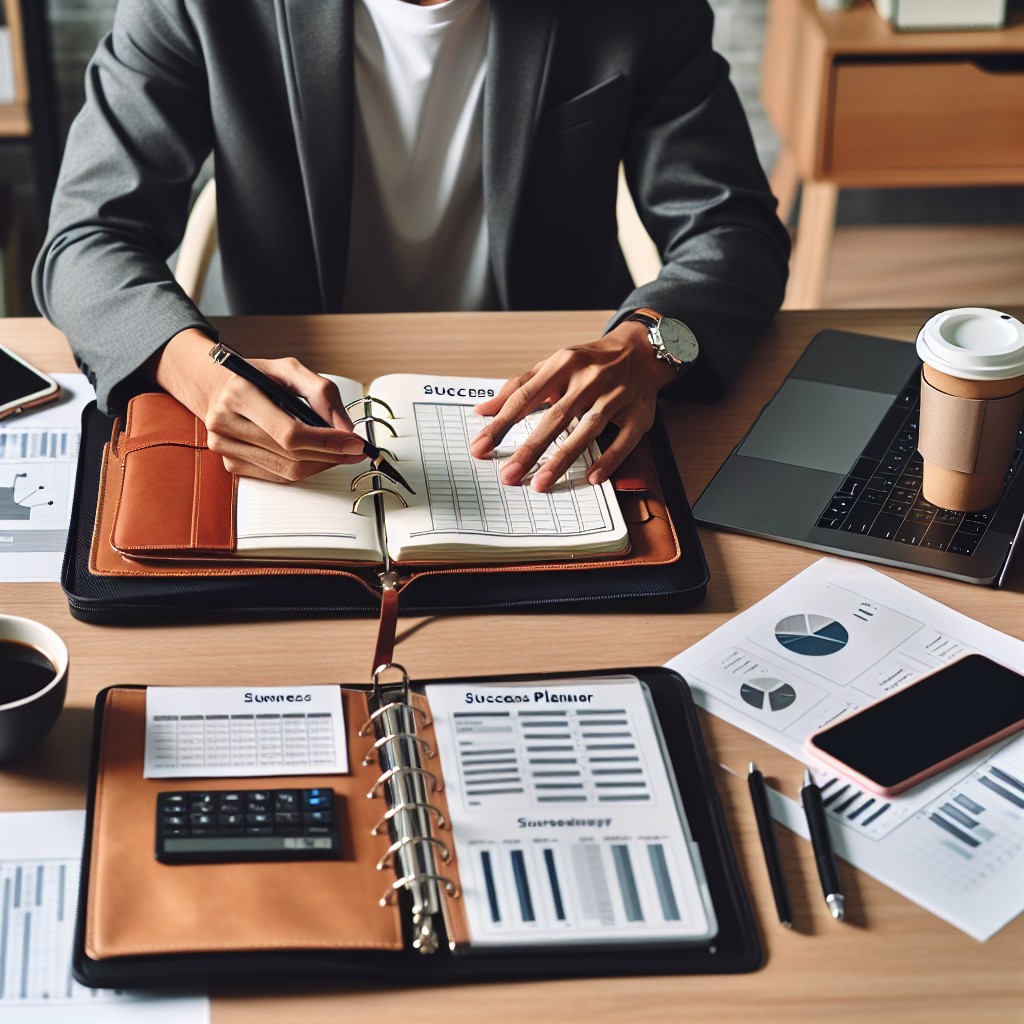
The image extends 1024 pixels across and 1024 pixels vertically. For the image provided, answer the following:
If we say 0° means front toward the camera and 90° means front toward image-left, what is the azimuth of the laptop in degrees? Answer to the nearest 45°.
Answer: approximately 90°

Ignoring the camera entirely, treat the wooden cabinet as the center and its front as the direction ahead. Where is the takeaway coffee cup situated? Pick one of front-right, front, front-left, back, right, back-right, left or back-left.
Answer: front

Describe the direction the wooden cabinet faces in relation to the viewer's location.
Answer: facing the viewer

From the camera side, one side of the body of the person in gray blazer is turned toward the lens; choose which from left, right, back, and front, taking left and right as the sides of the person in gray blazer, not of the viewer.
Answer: front

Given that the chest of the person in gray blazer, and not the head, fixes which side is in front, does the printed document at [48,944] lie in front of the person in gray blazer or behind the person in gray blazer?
in front

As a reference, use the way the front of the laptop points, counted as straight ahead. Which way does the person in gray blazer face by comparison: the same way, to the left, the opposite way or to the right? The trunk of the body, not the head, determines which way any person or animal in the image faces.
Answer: to the left

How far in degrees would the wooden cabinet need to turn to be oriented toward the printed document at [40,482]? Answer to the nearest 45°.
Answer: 0° — it already faces it

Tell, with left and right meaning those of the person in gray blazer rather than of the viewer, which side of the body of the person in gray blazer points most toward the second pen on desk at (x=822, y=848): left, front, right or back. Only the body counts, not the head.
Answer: front

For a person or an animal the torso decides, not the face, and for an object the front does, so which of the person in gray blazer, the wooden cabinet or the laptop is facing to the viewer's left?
the laptop

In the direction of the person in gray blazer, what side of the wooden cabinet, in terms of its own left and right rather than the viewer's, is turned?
front

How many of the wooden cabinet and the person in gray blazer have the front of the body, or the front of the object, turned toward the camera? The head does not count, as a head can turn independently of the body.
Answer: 2
